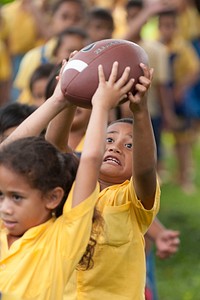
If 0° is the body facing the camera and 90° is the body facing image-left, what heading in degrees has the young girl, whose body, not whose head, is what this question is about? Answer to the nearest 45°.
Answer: approximately 45°

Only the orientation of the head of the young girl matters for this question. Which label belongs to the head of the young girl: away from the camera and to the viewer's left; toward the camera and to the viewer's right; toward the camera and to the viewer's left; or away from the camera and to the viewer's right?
toward the camera and to the viewer's left
